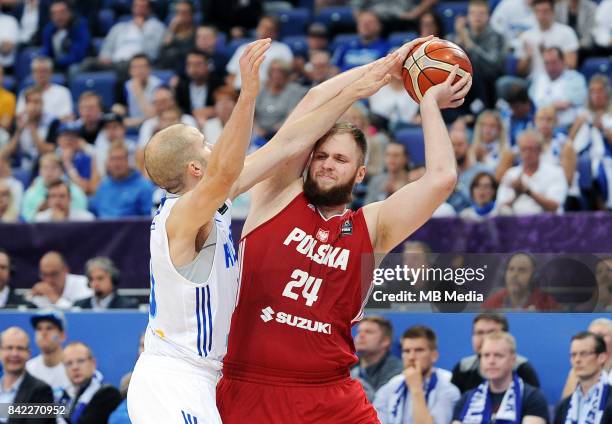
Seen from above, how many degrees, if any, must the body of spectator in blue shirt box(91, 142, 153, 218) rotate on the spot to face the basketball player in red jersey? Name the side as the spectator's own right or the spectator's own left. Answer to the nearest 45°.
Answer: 0° — they already face them

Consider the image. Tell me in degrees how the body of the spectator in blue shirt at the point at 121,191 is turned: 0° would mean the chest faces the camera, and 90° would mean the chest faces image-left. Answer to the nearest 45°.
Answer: approximately 0°

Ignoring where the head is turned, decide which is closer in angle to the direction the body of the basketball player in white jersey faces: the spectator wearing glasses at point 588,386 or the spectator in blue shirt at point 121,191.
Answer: the spectator wearing glasses

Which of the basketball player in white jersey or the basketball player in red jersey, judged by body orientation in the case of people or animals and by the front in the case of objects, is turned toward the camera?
the basketball player in red jersey

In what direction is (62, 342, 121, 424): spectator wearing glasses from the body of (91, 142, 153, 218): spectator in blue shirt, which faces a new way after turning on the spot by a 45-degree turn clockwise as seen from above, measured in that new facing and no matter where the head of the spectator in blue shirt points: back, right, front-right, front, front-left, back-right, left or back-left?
front-left

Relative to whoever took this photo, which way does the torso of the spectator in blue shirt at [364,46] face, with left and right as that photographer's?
facing the viewer

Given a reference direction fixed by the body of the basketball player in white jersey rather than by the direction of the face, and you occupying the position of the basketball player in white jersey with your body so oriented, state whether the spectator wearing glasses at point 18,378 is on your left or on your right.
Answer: on your left

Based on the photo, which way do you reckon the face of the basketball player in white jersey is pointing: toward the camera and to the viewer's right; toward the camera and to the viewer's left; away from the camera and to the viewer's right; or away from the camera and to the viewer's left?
away from the camera and to the viewer's right

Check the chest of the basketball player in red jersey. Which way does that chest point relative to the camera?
toward the camera

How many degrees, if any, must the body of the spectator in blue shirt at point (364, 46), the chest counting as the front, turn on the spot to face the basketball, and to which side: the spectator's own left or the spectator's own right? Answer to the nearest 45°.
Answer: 0° — they already face it

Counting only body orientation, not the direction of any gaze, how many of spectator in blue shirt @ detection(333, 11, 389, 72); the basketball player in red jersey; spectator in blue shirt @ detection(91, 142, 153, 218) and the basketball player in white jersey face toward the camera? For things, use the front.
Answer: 3

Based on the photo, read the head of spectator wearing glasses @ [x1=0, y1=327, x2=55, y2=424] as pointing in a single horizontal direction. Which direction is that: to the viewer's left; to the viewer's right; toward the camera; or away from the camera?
toward the camera

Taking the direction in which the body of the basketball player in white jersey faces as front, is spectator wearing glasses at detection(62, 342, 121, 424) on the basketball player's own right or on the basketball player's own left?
on the basketball player's own left

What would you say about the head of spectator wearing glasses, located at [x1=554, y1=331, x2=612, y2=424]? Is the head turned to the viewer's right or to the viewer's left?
to the viewer's left

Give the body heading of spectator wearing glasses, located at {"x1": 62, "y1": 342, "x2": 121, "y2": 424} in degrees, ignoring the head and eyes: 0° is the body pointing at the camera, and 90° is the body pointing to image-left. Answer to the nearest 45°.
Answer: approximately 45°

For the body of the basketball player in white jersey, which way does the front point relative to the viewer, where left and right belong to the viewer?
facing to the right of the viewer

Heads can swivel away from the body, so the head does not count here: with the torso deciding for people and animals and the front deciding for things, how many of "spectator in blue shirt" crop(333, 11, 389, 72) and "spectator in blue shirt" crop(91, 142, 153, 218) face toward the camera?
2
